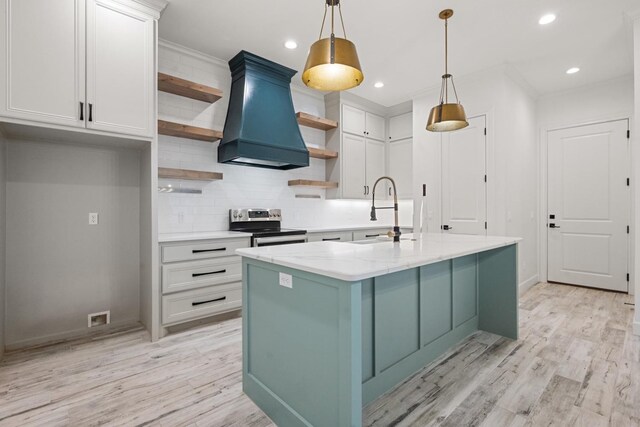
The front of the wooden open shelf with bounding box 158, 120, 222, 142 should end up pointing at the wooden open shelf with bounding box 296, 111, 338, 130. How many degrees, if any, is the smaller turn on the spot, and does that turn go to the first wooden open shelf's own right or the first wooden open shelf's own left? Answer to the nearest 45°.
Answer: approximately 45° to the first wooden open shelf's own left

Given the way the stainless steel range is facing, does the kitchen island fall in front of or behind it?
in front

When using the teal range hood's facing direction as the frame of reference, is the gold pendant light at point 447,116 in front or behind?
in front

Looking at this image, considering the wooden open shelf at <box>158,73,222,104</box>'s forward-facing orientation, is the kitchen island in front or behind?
in front

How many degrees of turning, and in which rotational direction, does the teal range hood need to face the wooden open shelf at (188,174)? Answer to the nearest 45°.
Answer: approximately 135° to its right
